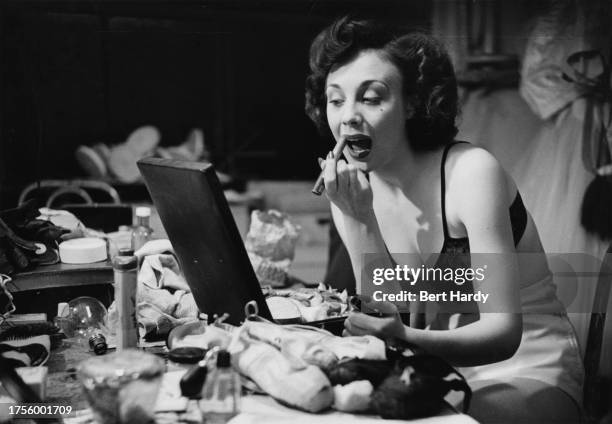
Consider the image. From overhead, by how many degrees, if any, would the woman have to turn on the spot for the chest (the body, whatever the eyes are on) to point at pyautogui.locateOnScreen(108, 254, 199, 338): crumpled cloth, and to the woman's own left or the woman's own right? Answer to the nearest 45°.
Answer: approximately 45° to the woman's own right

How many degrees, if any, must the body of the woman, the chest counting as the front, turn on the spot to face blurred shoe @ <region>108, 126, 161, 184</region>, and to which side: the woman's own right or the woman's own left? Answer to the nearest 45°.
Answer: approximately 90° to the woman's own right

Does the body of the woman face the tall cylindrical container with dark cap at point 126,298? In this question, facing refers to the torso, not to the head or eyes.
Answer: yes
